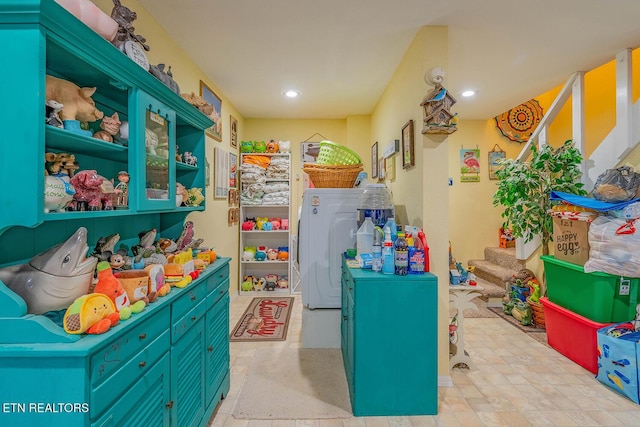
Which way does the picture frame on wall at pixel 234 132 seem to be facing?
to the viewer's right

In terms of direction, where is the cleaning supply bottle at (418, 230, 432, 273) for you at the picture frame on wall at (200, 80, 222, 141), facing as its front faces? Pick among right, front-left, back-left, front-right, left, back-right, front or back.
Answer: front-right

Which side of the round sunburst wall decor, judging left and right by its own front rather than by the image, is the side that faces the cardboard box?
front

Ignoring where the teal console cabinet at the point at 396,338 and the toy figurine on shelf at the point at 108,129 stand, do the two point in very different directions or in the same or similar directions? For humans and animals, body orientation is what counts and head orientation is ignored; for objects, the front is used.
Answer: very different directions

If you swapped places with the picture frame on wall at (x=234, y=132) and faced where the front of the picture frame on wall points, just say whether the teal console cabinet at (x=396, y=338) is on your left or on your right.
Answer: on your right

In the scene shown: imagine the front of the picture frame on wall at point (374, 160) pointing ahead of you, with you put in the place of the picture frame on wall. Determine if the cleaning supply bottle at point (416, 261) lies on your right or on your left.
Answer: on your left

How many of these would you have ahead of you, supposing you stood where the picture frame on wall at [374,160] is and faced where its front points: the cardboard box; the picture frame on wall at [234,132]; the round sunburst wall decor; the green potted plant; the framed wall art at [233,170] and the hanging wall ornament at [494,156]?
2

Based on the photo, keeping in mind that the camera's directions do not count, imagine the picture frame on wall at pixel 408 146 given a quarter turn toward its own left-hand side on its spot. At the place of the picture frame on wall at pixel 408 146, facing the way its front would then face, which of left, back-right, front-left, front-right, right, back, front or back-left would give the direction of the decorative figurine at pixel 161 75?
front-right

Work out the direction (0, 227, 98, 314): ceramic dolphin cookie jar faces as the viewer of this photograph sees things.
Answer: facing to the right of the viewer

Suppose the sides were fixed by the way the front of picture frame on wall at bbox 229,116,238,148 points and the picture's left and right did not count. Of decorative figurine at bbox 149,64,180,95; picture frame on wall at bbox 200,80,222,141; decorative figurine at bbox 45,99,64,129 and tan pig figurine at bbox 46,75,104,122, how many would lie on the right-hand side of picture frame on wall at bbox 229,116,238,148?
4

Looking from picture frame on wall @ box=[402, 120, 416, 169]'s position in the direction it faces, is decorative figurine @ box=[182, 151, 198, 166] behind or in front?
in front

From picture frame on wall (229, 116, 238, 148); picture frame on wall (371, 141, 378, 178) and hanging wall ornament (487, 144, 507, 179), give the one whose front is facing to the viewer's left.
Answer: picture frame on wall (371, 141, 378, 178)

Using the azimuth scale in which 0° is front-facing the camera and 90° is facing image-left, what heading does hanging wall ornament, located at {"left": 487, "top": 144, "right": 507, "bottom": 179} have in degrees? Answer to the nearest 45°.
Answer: approximately 0°
